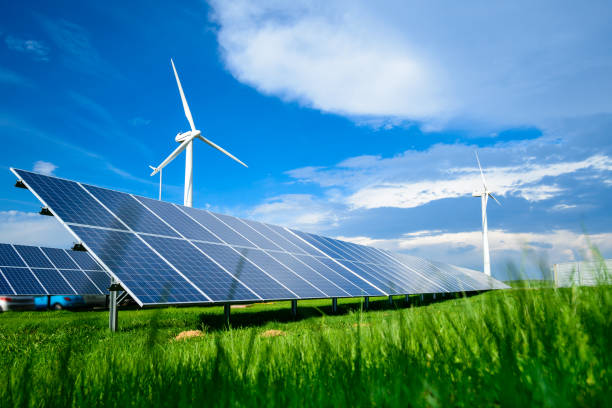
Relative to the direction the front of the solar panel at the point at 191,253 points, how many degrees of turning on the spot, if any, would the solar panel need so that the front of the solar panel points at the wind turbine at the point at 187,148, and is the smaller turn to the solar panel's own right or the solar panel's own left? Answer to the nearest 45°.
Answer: approximately 135° to the solar panel's own left

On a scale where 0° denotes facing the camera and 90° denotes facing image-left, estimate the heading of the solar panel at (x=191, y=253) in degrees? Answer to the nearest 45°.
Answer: approximately 315°

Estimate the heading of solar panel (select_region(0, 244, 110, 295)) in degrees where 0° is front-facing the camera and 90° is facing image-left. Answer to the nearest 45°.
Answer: approximately 315°
